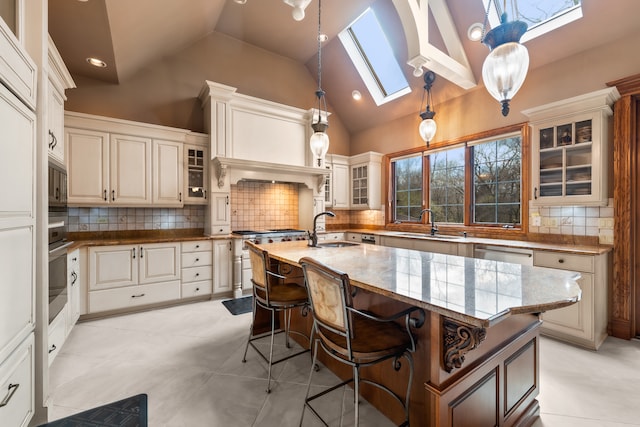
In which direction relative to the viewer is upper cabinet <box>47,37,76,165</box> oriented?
to the viewer's right

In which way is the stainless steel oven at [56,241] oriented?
to the viewer's right

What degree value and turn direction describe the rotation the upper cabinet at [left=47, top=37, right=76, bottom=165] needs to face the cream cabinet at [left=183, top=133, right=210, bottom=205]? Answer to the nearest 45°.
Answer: approximately 45° to its left

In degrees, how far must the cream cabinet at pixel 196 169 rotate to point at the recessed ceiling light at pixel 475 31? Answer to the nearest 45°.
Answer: approximately 45° to its left

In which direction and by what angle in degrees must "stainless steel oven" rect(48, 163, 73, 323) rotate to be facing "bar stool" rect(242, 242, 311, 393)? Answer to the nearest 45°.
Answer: approximately 45° to its right

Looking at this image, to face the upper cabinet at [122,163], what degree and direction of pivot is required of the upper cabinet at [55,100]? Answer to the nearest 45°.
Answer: approximately 45° to its left

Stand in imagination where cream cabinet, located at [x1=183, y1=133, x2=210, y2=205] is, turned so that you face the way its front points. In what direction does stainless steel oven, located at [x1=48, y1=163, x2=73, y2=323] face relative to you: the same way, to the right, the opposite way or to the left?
to the left

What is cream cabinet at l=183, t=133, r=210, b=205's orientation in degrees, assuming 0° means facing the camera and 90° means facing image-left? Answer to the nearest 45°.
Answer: approximately 0°

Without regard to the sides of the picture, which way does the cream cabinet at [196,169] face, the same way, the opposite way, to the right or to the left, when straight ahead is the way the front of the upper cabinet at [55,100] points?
to the right

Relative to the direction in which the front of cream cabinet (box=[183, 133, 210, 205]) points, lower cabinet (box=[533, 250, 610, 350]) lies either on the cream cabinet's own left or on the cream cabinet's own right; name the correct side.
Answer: on the cream cabinet's own left
